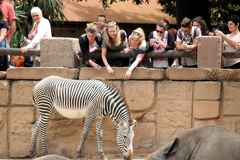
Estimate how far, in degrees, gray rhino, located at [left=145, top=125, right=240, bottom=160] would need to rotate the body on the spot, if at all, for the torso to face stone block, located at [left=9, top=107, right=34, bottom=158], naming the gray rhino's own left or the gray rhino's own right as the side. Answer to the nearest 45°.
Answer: approximately 45° to the gray rhino's own right

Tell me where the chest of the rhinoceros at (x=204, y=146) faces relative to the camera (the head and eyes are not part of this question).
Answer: to the viewer's left

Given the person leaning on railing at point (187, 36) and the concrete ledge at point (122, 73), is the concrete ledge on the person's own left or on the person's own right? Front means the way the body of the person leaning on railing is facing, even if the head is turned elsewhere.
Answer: on the person's own right

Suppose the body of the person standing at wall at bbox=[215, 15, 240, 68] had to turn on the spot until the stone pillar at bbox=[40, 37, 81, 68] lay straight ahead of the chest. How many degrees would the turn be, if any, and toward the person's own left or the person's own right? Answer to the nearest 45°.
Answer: approximately 45° to the person's own right

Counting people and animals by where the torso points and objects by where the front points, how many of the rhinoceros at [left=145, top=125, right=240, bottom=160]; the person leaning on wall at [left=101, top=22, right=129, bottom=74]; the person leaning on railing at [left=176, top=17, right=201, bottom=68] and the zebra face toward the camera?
2

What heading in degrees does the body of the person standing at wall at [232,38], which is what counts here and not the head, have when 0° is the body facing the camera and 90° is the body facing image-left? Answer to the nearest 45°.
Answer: approximately 45°
